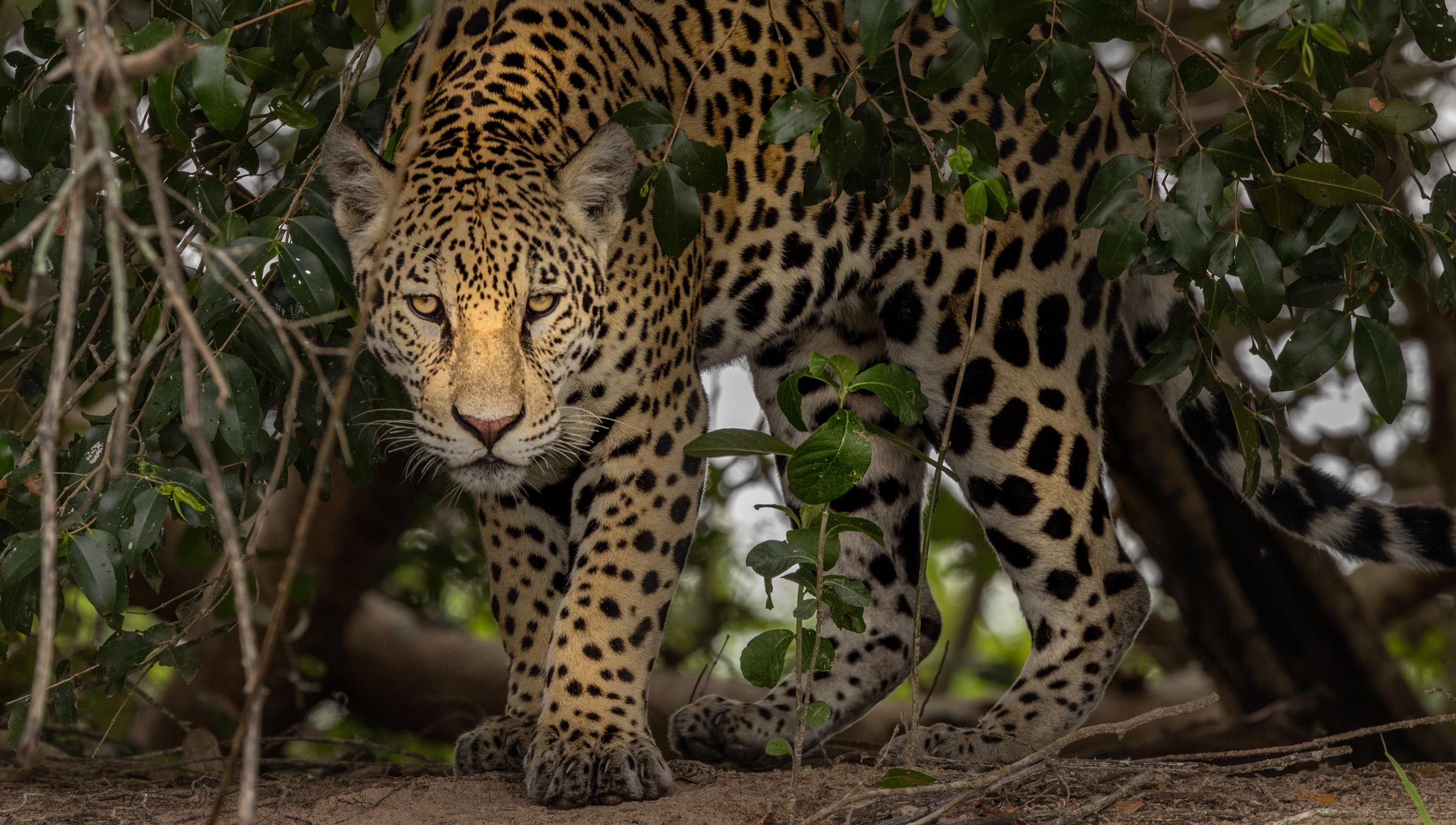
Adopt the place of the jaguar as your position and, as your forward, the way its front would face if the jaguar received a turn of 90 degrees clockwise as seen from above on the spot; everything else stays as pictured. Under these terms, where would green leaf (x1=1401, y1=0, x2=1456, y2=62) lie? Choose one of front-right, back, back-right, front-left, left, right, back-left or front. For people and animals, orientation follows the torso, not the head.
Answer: back

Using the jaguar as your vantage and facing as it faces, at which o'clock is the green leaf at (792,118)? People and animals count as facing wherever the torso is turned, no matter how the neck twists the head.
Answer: The green leaf is roughly at 10 o'clock from the jaguar.

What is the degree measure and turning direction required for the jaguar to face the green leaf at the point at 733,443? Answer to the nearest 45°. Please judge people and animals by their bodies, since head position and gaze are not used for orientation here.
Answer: approximately 45° to its left

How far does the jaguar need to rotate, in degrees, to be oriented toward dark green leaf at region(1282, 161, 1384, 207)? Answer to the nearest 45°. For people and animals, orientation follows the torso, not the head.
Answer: approximately 90° to its left

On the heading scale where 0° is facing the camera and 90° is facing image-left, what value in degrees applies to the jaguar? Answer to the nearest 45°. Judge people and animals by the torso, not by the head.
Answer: approximately 45°

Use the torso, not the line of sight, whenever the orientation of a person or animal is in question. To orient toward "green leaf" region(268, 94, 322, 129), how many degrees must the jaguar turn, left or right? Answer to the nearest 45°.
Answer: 0° — it already faces it

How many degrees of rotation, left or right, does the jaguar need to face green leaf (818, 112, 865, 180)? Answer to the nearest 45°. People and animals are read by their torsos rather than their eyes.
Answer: approximately 45° to its left

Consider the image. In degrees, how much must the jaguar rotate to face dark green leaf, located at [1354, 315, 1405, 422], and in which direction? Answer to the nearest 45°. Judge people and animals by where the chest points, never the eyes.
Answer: approximately 90° to its left

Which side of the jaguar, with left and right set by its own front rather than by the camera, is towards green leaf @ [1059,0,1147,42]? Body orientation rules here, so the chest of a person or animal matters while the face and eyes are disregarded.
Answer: left

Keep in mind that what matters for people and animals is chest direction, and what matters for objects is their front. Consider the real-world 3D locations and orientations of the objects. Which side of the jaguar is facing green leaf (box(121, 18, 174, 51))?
front

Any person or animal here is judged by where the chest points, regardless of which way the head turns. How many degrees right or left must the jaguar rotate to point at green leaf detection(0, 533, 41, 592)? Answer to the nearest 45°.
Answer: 0° — it already faces it

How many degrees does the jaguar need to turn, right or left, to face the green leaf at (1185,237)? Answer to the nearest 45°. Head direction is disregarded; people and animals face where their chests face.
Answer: approximately 90° to its left

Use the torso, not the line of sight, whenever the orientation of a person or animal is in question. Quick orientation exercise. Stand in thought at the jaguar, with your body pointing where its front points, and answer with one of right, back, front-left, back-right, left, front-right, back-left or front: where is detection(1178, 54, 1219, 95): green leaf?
left

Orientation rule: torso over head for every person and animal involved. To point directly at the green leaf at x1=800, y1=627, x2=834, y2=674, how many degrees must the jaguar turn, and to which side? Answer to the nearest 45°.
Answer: approximately 45° to its left

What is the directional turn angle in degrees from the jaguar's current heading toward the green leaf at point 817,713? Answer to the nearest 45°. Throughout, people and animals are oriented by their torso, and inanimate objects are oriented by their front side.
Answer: approximately 45° to its left
